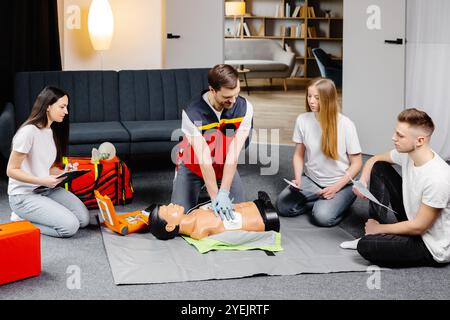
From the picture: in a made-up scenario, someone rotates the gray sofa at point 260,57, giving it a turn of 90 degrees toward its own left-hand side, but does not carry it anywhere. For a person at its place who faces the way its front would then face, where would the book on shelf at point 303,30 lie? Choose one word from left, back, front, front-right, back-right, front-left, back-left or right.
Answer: front-left

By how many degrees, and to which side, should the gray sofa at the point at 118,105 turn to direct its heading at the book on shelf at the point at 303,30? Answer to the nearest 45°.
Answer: approximately 135° to its left

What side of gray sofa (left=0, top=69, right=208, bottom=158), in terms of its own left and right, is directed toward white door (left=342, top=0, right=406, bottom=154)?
left

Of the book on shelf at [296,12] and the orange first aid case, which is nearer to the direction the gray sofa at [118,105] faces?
the orange first aid case

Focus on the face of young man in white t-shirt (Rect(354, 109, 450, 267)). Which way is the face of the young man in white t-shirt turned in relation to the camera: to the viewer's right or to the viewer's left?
to the viewer's left

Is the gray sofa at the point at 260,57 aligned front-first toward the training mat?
yes

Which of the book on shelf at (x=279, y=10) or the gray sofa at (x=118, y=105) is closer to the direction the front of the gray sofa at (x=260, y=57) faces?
the gray sofa

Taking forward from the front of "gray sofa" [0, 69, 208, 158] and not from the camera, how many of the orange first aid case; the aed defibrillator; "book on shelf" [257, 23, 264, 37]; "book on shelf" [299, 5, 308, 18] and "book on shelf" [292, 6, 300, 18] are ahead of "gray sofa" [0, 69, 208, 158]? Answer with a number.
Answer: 2

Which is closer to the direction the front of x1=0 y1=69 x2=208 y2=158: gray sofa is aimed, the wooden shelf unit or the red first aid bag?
the red first aid bag

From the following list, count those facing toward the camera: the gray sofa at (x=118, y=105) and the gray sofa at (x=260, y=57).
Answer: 2

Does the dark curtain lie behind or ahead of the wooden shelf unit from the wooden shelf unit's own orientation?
ahead

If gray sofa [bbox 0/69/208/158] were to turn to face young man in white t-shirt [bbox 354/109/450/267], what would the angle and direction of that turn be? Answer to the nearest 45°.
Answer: approximately 45° to its left
